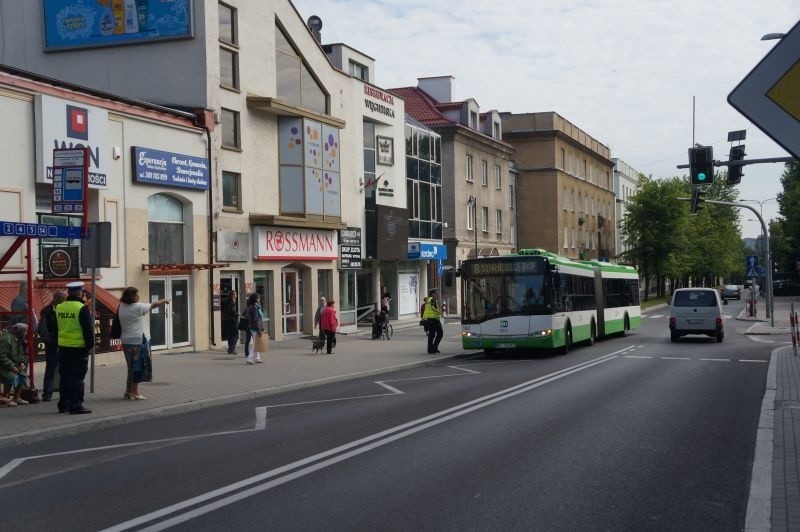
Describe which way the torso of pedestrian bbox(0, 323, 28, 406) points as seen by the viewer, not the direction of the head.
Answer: to the viewer's right

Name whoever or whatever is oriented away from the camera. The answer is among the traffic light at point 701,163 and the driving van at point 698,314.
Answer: the driving van

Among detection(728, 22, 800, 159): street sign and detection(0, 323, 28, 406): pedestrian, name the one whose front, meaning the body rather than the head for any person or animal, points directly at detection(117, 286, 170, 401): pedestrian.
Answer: detection(0, 323, 28, 406): pedestrian

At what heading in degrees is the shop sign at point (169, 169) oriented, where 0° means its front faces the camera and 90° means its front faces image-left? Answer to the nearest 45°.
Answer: approximately 315°

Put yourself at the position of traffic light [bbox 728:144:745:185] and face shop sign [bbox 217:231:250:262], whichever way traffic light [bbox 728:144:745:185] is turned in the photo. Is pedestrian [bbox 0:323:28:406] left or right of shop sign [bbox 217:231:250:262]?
left

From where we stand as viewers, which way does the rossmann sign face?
facing the viewer and to the right of the viewer

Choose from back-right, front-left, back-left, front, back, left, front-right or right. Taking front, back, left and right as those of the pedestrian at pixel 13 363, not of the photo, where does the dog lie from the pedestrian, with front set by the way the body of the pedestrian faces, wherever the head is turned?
front-left

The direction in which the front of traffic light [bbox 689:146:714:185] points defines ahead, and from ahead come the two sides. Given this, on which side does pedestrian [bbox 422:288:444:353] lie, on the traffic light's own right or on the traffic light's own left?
on the traffic light's own right
